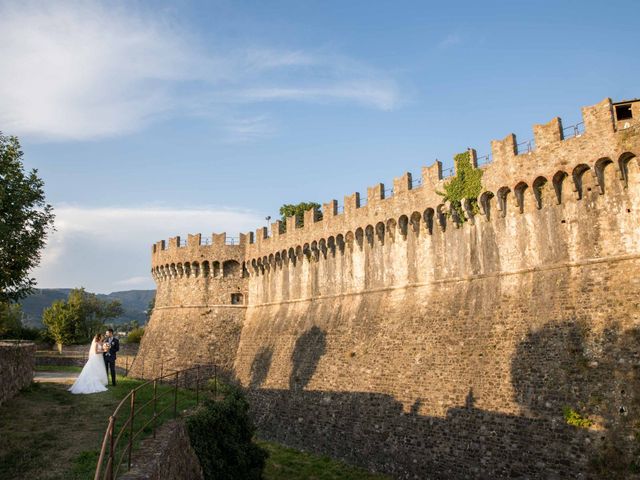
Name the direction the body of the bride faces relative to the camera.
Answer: to the viewer's right

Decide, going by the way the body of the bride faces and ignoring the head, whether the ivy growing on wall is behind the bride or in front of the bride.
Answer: in front

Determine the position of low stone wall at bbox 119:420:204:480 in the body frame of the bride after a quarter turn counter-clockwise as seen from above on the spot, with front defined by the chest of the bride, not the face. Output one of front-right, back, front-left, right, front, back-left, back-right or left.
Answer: back

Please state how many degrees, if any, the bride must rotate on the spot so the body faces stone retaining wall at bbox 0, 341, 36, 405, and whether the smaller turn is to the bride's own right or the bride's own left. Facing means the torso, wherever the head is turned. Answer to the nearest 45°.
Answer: approximately 180°

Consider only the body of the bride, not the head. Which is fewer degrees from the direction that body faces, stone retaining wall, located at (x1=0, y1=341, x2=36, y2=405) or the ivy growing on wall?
the ivy growing on wall
